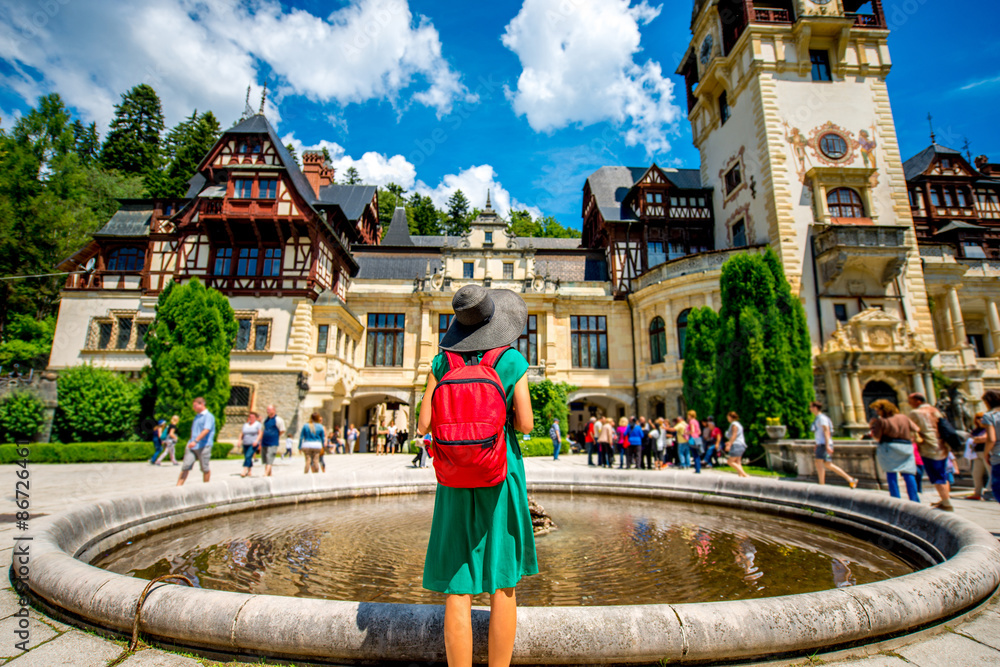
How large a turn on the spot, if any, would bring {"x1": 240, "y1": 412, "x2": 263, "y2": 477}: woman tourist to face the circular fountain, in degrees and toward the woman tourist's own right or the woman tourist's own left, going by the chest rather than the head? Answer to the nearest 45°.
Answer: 0° — they already face it

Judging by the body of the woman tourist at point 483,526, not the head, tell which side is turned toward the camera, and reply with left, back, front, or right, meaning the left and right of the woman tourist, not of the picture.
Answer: back

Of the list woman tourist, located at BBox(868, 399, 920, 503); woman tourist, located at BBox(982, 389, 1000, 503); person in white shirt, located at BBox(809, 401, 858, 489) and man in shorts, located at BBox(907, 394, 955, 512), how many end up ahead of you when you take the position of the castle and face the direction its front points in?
4

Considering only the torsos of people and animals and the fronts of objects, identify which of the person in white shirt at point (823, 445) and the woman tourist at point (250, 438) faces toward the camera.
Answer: the woman tourist

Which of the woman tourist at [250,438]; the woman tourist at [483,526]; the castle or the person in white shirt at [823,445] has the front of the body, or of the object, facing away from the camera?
the woman tourist at [483,526]

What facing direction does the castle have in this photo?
toward the camera

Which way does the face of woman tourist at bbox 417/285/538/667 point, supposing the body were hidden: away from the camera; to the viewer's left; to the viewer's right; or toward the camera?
away from the camera

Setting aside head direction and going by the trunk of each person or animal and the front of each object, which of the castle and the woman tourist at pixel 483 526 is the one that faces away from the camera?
the woman tourist

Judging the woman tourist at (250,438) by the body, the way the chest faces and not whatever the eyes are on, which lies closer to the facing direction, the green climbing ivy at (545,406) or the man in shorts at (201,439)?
the man in shorts

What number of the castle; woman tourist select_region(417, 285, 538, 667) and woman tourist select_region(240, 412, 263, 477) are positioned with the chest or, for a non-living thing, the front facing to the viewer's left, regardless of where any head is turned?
0

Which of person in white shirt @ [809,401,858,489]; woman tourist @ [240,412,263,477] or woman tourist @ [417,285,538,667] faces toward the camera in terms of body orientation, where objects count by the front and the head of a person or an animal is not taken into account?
woman tourist @ [240,412,263,477]

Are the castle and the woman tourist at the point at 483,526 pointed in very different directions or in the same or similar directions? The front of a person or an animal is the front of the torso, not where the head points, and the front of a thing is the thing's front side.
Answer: very different directions

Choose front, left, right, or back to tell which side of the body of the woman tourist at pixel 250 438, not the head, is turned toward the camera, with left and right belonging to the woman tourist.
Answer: front

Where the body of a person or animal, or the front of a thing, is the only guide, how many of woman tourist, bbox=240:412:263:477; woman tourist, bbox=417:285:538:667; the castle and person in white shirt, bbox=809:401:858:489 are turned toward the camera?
2
